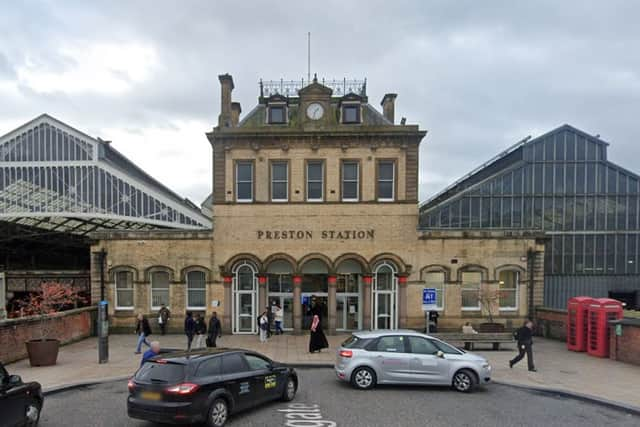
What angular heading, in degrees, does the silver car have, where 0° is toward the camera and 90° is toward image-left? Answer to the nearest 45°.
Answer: approximately 270°

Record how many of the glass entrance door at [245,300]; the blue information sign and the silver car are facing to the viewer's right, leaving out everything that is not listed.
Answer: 1

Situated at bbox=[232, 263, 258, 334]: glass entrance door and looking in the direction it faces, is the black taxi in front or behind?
in front

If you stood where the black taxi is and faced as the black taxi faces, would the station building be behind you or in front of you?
in front

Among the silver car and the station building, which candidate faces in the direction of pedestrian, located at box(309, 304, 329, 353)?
the station building

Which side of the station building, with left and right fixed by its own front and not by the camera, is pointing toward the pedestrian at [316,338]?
front

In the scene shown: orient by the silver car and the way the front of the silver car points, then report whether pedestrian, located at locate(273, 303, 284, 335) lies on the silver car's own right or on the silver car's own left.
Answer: on the silver car's own left

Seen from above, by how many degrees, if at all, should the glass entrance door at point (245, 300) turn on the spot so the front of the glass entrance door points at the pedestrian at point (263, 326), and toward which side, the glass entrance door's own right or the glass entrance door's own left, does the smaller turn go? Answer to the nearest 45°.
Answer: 0° — it already faces them
